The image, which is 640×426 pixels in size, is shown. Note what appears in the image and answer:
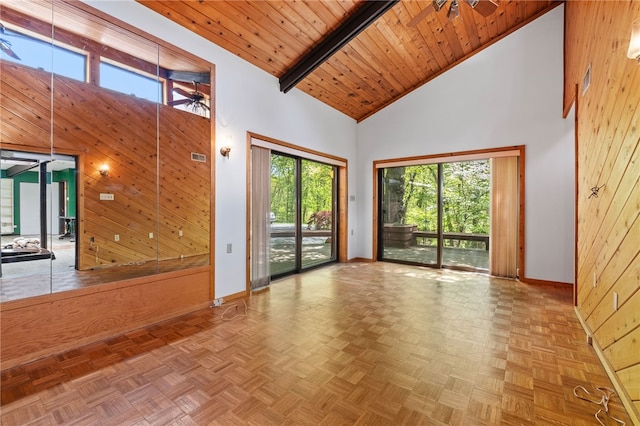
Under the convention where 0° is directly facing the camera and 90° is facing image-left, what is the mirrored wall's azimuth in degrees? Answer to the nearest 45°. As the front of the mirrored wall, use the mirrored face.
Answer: approximately 315°

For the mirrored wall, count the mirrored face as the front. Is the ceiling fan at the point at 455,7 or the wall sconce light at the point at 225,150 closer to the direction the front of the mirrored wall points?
the ceiling fan

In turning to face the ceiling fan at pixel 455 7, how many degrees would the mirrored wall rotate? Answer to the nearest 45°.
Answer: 0° — it already faces it

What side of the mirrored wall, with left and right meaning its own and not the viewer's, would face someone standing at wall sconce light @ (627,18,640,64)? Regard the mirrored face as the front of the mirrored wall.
front

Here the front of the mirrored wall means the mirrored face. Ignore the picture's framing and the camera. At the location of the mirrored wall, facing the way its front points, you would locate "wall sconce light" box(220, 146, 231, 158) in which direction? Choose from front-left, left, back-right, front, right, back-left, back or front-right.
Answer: front-left

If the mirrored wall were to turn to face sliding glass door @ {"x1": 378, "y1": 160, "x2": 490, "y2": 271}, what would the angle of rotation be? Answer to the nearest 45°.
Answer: approximately 45° to its left
